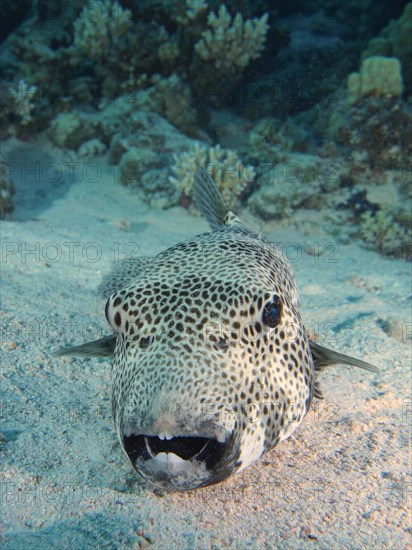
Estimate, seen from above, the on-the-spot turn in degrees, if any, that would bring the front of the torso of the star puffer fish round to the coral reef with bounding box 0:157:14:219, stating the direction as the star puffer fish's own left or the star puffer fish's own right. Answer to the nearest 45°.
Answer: approximately 135° to the star puffer fish's own right

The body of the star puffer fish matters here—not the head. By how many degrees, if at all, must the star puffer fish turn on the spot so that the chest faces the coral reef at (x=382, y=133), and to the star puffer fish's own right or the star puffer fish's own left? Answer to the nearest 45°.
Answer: approximately 180°

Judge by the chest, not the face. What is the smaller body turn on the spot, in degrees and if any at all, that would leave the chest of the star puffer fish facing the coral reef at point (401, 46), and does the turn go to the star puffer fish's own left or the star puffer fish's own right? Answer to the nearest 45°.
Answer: approximately 180°

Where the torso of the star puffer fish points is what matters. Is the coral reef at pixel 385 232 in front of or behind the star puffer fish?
behind

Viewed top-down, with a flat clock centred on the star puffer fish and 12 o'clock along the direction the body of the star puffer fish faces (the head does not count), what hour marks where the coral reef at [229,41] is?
The coral reef is roughly at 6 o'clock from the star puffer fish.

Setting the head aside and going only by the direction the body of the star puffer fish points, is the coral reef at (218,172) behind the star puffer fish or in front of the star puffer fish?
behind

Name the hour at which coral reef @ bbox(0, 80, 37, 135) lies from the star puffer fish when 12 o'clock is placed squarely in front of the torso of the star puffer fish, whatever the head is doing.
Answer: The coral reef is roughly at 5 o'clock from the star puffer fish.

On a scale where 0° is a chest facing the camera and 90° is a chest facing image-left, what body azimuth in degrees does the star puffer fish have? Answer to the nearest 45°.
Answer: approximately 0°

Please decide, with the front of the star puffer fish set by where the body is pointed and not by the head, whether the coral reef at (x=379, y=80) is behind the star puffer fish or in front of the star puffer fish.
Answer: behind
